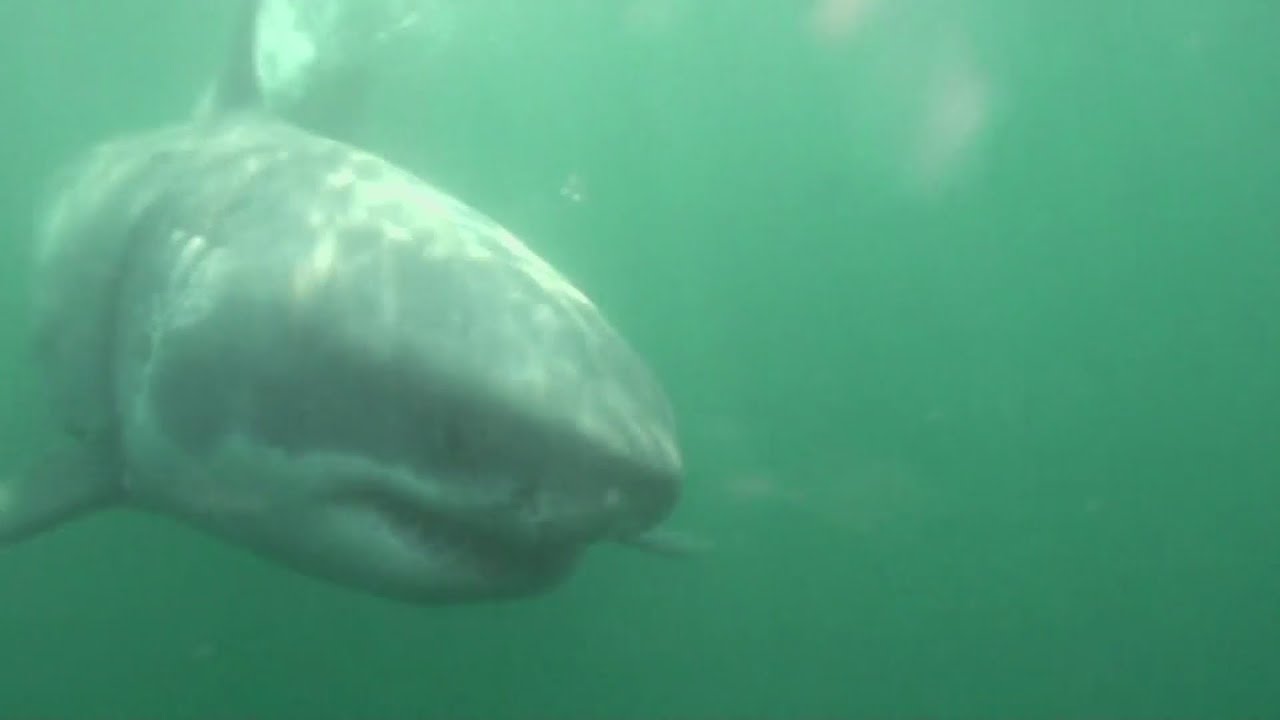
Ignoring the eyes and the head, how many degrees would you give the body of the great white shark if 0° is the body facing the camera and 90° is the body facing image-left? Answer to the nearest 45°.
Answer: approximately 315°
